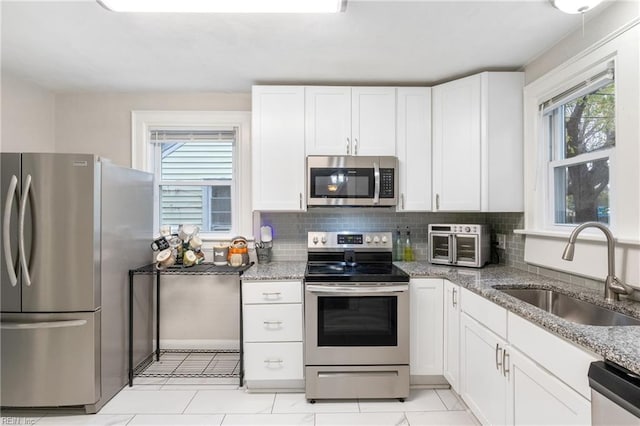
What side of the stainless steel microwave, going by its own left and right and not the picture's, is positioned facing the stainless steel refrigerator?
right

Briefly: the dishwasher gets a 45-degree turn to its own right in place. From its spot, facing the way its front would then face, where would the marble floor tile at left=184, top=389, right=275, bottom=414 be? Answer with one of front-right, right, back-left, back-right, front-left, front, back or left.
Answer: front

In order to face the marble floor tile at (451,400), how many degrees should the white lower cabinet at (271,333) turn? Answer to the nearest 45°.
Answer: approximately 90° to its left

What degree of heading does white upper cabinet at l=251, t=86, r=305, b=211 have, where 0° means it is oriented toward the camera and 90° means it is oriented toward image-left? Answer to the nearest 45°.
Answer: approximately 0°

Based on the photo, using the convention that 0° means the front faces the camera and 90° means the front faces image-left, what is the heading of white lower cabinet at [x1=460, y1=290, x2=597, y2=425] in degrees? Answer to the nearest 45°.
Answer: approximately 45°

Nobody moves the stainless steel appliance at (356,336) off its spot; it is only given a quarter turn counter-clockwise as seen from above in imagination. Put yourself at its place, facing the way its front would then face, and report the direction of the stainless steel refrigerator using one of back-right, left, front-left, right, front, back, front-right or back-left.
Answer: back

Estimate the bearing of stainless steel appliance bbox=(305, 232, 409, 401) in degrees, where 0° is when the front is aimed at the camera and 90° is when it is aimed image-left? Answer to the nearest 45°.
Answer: approximately 0°

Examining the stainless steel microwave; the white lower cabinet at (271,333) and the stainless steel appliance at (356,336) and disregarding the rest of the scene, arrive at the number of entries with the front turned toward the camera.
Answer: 3

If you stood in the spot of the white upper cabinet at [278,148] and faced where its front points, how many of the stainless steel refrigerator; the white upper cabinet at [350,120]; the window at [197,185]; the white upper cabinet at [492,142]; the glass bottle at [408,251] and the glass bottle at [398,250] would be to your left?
4

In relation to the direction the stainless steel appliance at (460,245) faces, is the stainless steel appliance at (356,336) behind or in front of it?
in front

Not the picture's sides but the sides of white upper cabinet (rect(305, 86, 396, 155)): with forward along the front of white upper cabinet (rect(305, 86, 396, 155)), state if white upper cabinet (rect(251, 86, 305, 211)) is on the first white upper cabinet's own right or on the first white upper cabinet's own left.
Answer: on the first white upper cabinet's own right

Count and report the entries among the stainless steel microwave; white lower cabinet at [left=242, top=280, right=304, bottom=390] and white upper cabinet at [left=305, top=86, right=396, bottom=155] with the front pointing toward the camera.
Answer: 3
